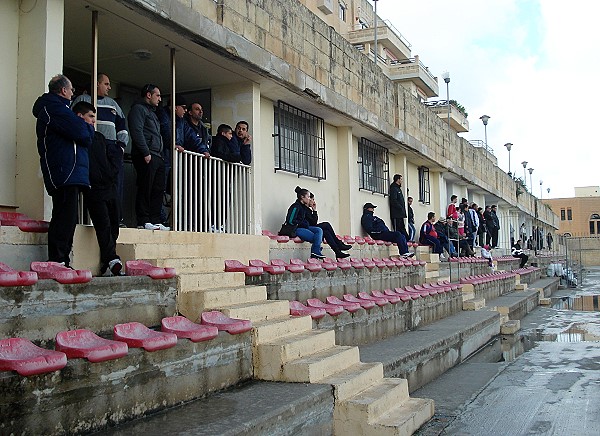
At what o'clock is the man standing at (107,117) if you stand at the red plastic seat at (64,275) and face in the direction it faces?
The man standing is roughly at 8 o'clock from the red plastic seat.

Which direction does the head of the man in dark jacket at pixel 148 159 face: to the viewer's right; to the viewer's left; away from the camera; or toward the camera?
to the viewer's right

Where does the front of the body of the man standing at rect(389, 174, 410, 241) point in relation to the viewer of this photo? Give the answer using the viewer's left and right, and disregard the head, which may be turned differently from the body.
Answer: facing to the right of the viewer

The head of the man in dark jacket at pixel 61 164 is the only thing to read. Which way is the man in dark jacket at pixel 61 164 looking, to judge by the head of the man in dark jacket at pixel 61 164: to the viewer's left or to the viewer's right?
to the viewer's right

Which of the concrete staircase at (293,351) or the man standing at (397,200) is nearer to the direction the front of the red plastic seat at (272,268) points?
the concrete staircase

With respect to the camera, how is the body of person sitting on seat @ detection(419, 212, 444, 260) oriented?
to the viewer's right

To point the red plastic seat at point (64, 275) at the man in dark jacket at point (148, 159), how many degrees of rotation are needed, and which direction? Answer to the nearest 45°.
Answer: approximately 135° to its left

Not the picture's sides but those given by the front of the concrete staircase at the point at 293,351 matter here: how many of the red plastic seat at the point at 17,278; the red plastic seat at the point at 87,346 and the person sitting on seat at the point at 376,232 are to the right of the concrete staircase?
2

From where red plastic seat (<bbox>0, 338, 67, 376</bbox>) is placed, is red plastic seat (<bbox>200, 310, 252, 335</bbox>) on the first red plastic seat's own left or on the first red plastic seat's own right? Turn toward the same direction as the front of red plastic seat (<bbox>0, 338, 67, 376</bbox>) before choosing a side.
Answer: on the first red plastic seat's own left

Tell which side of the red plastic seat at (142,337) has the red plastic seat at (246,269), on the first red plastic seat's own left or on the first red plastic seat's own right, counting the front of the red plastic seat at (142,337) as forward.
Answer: on the first red plastic seat's own left

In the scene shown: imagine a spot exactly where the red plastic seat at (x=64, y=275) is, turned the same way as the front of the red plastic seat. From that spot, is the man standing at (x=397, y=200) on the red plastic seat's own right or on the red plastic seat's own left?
on the red plastic seat's own left

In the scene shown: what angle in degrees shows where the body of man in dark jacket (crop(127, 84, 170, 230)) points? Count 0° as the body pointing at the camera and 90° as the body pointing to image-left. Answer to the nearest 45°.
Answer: approximately 270°
